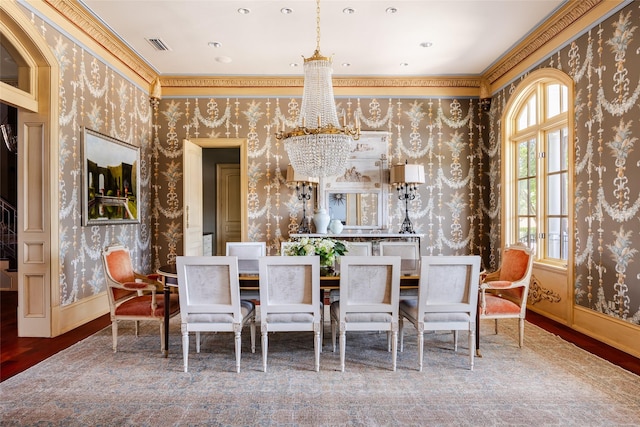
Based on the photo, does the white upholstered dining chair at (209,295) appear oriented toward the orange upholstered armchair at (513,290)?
no

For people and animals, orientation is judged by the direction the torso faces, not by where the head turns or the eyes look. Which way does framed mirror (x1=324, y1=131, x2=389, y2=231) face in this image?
toward the camera

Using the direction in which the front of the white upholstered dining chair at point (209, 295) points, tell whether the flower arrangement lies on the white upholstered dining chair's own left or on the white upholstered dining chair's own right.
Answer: on the white upholstered dining chair's own right

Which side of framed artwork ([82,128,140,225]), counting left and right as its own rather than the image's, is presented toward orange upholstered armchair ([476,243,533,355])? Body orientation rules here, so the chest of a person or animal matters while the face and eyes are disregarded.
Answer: front

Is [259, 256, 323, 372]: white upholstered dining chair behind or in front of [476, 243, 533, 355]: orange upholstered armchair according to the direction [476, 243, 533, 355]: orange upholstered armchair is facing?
in front

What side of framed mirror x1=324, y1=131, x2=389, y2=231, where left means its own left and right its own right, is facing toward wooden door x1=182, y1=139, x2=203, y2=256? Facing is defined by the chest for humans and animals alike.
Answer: right

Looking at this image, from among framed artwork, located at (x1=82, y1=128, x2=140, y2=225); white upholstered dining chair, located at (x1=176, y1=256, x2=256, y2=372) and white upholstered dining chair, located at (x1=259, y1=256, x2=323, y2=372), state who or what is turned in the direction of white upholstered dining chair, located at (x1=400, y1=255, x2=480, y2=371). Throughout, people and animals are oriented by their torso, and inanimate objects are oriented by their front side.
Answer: the framed artwork

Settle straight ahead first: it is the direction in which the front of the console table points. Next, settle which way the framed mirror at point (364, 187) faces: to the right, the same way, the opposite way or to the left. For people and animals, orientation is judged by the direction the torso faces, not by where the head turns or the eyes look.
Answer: the same way

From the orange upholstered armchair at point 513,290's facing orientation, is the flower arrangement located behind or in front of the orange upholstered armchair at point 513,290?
in front

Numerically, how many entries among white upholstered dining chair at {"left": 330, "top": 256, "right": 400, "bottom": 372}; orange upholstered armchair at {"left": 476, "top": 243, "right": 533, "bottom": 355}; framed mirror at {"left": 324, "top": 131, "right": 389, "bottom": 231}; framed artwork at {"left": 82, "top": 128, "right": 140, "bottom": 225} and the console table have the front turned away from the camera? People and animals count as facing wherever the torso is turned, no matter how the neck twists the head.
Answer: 1

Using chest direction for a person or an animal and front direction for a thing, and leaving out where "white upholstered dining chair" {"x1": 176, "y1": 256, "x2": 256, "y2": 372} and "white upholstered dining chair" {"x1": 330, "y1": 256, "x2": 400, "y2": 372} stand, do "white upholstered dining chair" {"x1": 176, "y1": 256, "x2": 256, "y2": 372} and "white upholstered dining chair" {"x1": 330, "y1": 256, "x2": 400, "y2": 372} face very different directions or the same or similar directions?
same or similar directions

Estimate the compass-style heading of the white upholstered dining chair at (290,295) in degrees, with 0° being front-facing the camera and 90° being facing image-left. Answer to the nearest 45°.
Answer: approximately 180°

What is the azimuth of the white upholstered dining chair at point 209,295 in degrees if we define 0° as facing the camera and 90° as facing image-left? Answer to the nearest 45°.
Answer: approximately 180°

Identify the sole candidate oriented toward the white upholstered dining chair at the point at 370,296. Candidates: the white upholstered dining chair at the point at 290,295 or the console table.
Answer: the console table

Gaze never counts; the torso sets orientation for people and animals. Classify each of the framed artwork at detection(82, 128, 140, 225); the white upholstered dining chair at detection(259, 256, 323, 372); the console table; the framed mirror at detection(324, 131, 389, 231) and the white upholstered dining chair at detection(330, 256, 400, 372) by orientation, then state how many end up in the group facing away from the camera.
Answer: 2

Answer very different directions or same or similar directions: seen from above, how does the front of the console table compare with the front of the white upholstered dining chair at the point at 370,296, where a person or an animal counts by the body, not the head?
very different directions

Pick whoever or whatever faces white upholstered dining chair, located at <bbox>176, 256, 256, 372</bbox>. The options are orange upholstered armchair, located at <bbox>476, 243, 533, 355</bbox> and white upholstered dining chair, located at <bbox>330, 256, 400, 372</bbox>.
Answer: the orange upholstered armchair

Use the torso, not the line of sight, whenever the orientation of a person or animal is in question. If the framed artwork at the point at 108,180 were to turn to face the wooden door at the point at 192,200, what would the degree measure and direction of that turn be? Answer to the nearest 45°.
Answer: approximately 90° to its left

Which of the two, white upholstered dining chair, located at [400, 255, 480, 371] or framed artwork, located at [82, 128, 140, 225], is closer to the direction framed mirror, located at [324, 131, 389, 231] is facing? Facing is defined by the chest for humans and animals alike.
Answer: the white upholstered dining chair

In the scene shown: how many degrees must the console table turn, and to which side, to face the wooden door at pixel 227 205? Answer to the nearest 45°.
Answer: approximately 135° to its right

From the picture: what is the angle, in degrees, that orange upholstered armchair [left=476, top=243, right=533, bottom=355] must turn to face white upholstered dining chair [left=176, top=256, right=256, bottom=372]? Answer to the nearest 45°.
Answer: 0° — it already faces it
